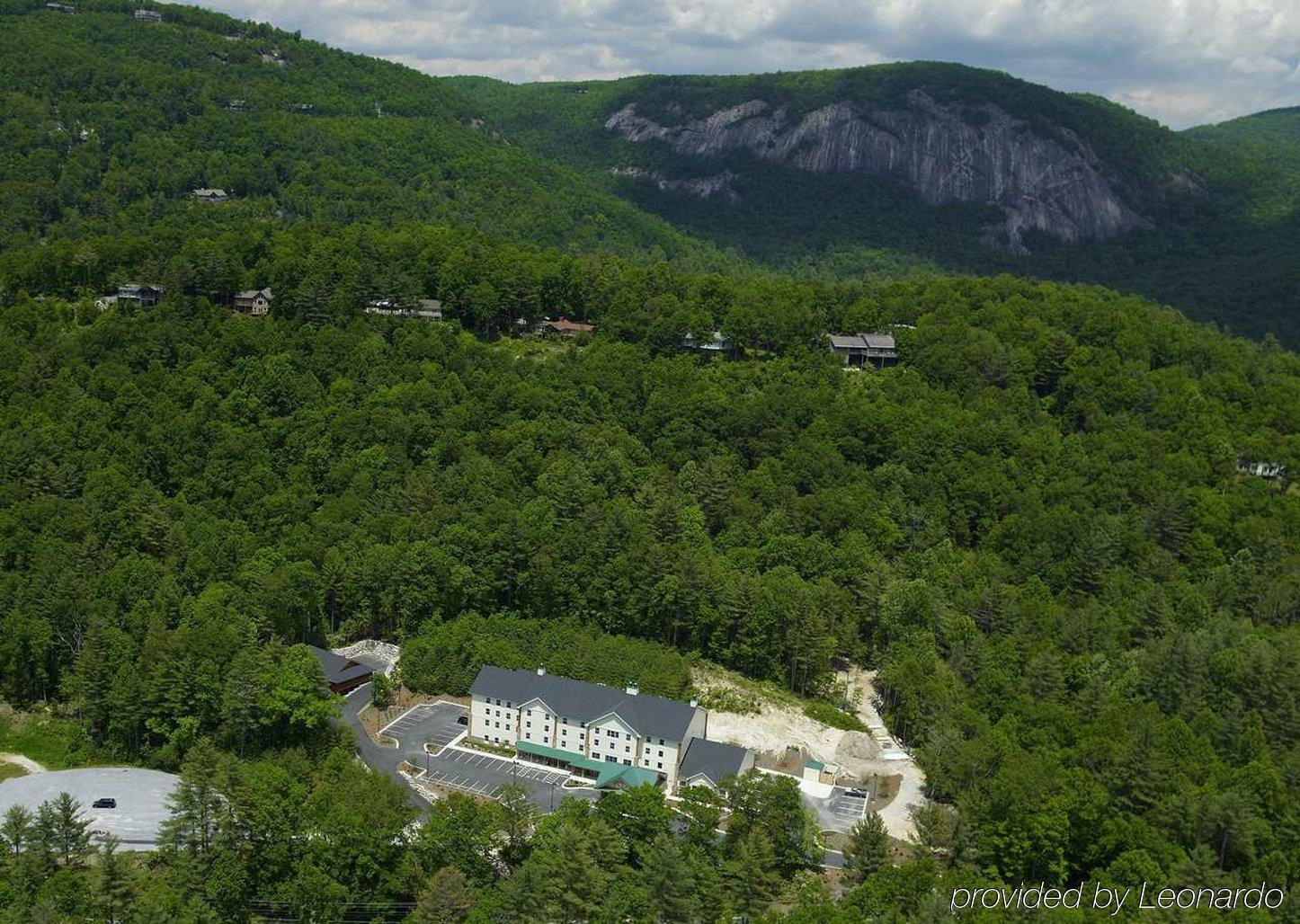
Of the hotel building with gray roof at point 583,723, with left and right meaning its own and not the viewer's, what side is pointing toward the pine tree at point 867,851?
left

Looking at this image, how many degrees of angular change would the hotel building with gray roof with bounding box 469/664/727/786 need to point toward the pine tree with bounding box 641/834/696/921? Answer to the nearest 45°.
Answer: approximately 45° to its left

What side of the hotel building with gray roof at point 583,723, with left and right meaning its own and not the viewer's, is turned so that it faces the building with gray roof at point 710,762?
left

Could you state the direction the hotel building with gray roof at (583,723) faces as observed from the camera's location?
facing the viewer and to the left of the viewer

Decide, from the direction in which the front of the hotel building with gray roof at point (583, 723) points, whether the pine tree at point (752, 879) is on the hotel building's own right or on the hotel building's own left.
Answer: on the hotel building's own left

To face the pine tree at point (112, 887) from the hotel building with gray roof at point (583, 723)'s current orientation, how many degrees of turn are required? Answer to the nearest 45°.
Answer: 0° — it already faces it

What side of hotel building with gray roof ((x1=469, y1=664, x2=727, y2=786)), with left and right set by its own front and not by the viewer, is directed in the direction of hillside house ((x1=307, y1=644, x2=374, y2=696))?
right

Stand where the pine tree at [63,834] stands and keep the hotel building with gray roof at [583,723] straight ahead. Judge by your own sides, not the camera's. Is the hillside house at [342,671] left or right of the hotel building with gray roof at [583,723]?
left
